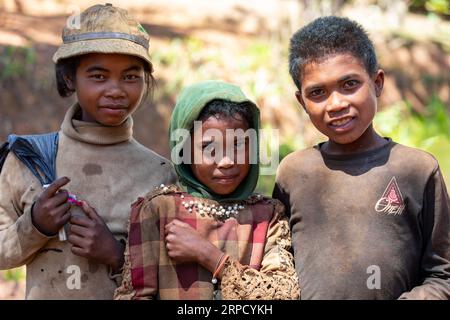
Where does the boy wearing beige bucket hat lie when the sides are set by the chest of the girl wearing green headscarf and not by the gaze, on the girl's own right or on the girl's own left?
on the girl's own right

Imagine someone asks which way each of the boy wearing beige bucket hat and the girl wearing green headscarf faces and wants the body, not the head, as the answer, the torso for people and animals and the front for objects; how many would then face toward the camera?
2

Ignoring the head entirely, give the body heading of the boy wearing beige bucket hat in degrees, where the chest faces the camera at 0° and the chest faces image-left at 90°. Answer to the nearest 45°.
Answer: approximately 0°

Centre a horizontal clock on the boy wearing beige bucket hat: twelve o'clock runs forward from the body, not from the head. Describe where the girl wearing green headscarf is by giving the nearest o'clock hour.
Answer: The girl wearing green headscarf is roughly at 10 o'clock from the boy wearing beige bucket hat.
